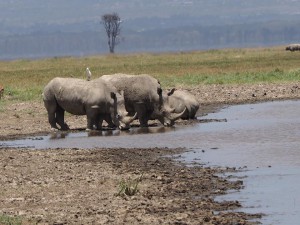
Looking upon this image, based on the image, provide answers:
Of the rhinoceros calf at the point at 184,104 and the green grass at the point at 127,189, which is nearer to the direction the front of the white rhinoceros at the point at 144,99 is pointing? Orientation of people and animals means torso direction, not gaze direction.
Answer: the rhinoceros calf

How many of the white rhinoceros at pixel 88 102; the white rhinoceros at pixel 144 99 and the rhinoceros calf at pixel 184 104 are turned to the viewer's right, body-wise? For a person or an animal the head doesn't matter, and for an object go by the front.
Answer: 2

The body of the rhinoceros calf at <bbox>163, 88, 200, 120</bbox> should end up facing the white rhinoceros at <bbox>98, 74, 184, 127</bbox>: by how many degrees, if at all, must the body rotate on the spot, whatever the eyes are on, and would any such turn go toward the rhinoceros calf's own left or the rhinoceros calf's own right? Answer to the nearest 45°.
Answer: approximately 45° to the rhinoceros calf's own left

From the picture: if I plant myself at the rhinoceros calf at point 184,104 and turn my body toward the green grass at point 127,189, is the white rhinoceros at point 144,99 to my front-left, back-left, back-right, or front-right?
front-right

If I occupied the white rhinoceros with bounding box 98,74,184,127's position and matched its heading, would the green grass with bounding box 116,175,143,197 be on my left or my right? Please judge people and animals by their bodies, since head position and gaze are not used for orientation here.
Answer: on my right

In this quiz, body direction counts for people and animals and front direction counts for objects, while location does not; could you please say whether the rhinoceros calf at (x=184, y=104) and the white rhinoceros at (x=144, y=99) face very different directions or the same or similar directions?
very different directions

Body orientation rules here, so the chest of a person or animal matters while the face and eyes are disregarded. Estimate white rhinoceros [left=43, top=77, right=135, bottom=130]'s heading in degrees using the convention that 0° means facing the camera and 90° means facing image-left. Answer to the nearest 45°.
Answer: approximately 270°

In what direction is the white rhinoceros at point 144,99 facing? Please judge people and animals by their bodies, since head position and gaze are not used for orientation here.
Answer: to the viewer's right

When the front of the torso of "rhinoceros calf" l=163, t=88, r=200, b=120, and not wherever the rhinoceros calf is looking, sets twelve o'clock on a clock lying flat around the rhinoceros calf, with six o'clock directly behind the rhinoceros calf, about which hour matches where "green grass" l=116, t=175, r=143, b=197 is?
The green grass is roughly at 9 o'clock from the rhinoceros calf.

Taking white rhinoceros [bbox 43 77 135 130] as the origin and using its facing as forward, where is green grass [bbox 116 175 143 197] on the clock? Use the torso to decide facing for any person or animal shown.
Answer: The green grass is roughly at 3 o'clock from the white rhinoceros.

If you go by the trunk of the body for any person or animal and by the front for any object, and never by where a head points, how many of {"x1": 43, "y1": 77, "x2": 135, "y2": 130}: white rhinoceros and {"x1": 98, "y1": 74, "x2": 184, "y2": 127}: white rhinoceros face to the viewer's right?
2

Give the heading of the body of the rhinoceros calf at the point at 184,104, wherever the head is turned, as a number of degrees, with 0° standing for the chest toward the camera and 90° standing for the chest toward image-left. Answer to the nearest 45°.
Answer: approximately 90°
